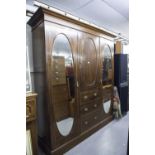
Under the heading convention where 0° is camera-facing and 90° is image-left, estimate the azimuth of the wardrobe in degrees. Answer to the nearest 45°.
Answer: approximately 315°
